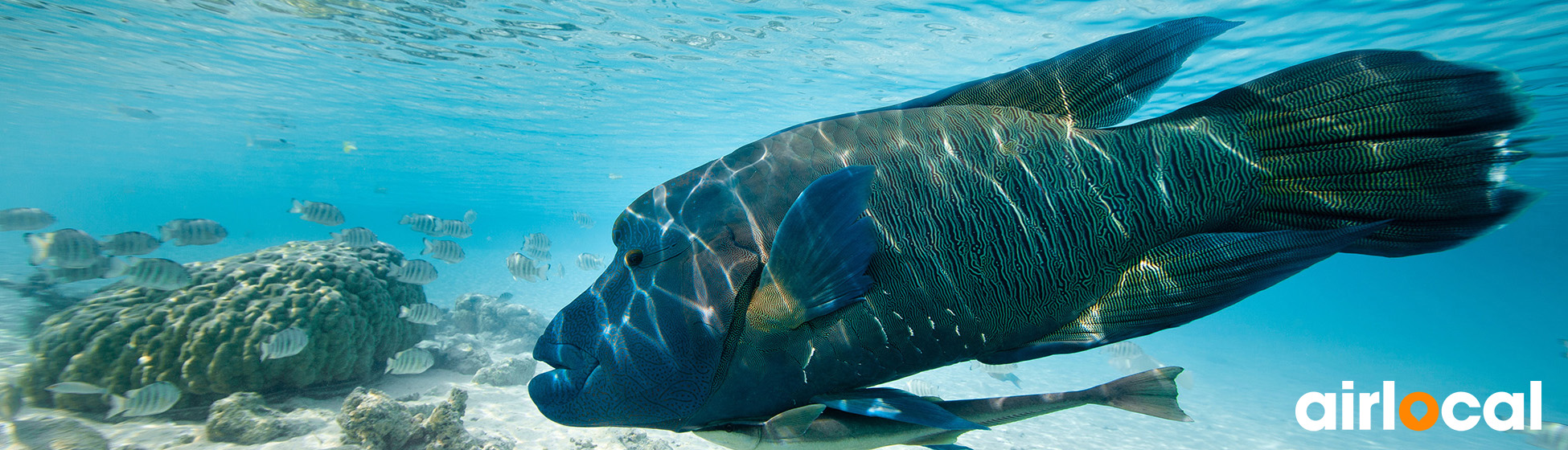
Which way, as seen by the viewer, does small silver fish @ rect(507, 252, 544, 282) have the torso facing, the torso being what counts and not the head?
to the viewer's left

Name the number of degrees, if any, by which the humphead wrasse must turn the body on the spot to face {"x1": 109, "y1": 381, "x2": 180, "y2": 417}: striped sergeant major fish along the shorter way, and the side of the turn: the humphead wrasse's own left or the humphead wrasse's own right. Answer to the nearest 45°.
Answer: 0° — it already faces it

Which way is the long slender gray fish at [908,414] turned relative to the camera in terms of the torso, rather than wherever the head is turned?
to the viewer's left

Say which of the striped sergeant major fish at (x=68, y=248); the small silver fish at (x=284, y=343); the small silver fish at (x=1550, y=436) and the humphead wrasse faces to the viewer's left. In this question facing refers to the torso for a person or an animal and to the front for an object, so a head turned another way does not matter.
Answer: the humphead wrasse

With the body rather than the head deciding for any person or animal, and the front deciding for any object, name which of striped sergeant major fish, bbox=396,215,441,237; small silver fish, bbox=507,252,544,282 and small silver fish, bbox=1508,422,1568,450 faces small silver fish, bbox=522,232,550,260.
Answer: the striped sergeant major fish

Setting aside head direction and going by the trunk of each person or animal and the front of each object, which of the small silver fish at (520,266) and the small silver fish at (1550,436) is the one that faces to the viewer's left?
the small silver fish at (520,266)
